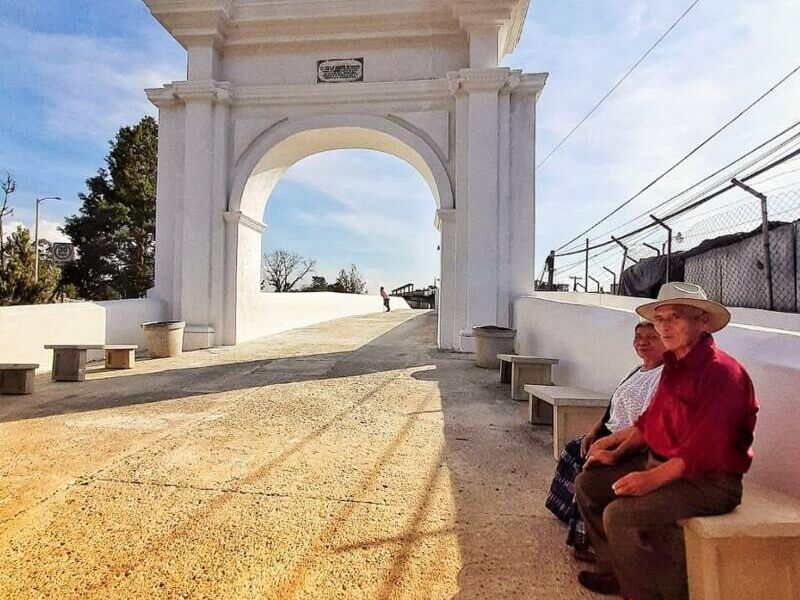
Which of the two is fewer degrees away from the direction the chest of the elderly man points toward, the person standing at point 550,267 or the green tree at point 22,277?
the green tree

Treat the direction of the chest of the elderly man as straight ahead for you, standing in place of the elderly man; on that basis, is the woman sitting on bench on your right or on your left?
on your right

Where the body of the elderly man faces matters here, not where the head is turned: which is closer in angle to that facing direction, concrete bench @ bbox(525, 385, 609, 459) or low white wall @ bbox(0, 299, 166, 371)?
the low white wall

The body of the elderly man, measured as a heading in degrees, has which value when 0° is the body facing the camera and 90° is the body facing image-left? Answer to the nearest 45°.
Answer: approximately 45°

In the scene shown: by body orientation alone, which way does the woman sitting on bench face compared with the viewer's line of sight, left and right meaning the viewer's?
facing the viewer and to the left of the viewer

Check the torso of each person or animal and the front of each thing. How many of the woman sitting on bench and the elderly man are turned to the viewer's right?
0

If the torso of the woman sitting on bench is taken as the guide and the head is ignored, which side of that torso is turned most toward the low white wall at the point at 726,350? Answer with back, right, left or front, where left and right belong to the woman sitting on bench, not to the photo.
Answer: back

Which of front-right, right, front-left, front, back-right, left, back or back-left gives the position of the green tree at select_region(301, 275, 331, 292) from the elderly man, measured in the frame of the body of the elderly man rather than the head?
right

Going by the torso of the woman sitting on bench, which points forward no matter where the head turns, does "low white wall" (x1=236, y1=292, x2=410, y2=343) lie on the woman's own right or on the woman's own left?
on the woman's own right

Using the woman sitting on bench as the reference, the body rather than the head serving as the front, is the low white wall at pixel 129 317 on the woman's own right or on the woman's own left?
on the woman's own right

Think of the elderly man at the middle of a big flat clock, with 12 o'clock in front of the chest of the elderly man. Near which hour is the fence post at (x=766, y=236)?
The fence post is roughly at 5 o'clock from the elderly man.

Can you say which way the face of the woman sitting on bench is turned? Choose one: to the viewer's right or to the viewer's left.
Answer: to the viewer's left
